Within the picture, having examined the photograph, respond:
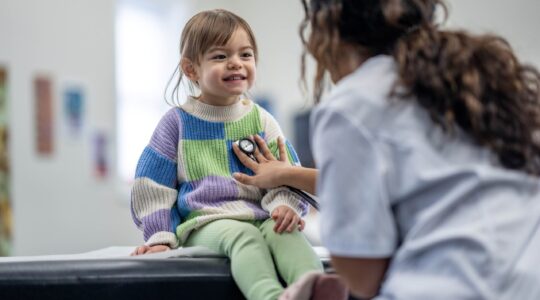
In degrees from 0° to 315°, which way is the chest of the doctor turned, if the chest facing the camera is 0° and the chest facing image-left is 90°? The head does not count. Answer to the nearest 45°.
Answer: approximately 135°

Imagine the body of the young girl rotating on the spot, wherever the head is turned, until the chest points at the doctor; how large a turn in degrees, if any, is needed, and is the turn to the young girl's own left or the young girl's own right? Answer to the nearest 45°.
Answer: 0° — they already face them

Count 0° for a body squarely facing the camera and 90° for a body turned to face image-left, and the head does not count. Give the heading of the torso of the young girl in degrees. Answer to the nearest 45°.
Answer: approximately 315°

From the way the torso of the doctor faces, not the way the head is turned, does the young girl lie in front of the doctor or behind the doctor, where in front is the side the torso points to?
in front

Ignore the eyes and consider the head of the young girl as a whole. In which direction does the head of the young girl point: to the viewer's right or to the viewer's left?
to the viewer's right

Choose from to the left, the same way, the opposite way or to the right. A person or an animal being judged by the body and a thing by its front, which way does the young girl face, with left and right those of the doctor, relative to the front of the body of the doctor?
the opposite way

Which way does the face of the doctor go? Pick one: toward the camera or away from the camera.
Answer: away from the camera
